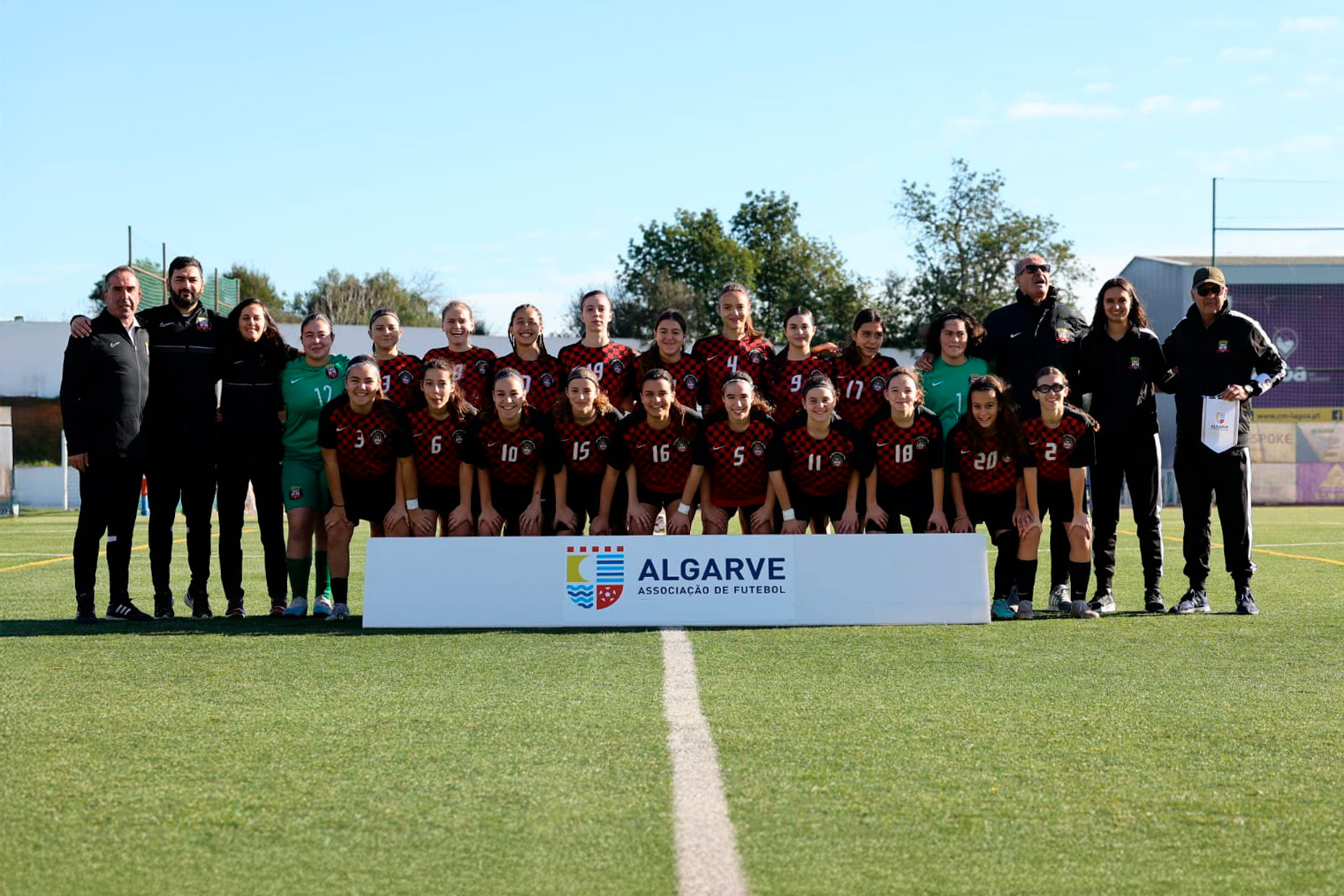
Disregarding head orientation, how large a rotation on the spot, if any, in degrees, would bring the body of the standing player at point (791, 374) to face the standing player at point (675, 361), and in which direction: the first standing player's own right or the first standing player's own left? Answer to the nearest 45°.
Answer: approximately 90° to the first standing player's own right

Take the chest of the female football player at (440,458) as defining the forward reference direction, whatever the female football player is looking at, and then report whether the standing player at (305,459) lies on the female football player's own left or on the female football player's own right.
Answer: on the female football player's own right

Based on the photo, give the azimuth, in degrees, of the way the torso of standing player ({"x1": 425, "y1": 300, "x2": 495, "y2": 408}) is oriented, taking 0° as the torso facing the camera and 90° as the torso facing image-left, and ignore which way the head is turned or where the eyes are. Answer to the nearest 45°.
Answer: approximately 0°

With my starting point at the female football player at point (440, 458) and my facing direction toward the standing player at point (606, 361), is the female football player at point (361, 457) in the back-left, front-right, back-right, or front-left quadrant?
back-left

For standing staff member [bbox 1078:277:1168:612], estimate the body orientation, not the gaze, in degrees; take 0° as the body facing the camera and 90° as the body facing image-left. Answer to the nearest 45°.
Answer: approximately 0°

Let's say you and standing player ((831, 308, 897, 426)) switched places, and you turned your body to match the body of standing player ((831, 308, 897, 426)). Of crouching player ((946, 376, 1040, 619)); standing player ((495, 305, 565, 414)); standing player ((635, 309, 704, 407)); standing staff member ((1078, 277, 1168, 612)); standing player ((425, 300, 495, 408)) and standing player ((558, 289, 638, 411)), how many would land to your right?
4
